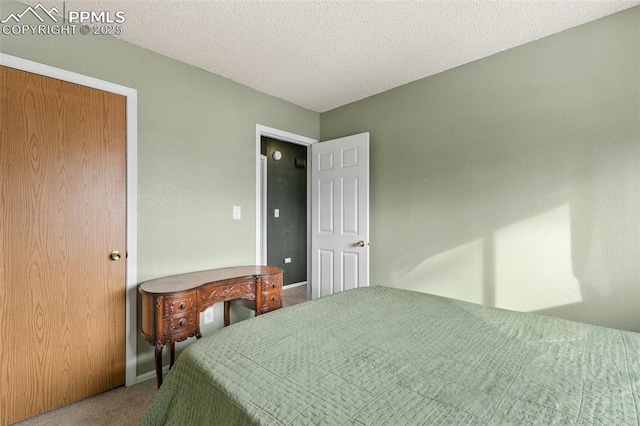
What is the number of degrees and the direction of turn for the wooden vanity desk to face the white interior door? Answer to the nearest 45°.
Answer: approximately 90° to its left

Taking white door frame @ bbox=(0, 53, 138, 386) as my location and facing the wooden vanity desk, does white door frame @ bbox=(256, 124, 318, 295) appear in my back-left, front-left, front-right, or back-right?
front-left

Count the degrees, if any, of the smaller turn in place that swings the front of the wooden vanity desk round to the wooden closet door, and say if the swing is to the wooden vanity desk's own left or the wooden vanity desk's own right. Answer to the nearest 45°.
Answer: approximately 135° to the wooden vanity desk's own right

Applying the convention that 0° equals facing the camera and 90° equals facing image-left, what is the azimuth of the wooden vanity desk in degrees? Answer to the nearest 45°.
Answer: approximately 315°

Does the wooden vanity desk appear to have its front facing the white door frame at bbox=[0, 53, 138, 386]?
no

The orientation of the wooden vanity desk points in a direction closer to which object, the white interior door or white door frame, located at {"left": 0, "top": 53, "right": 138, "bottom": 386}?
the white interior door
